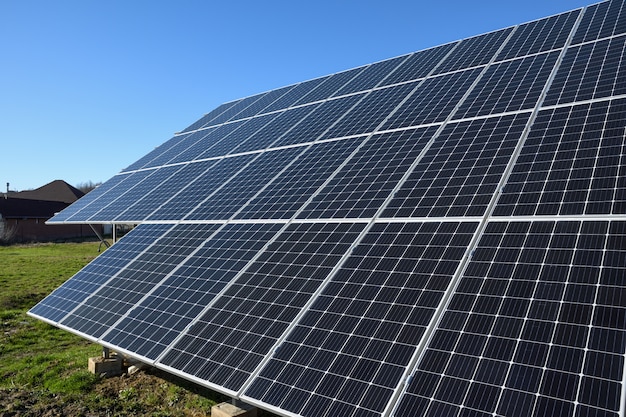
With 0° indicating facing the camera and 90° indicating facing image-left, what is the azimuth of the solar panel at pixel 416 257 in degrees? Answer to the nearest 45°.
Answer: approximately 45°

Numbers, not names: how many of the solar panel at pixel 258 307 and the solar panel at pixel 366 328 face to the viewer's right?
0

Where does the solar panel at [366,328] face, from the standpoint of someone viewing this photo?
facing the viewer and to the left of the viewer

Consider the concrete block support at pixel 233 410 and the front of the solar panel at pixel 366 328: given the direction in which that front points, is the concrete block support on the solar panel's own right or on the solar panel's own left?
on the solar panel's own right

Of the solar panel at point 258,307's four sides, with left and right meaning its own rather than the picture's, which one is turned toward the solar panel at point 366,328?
left

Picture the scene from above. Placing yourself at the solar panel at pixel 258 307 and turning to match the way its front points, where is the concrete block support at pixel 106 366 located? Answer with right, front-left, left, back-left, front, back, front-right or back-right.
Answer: right
